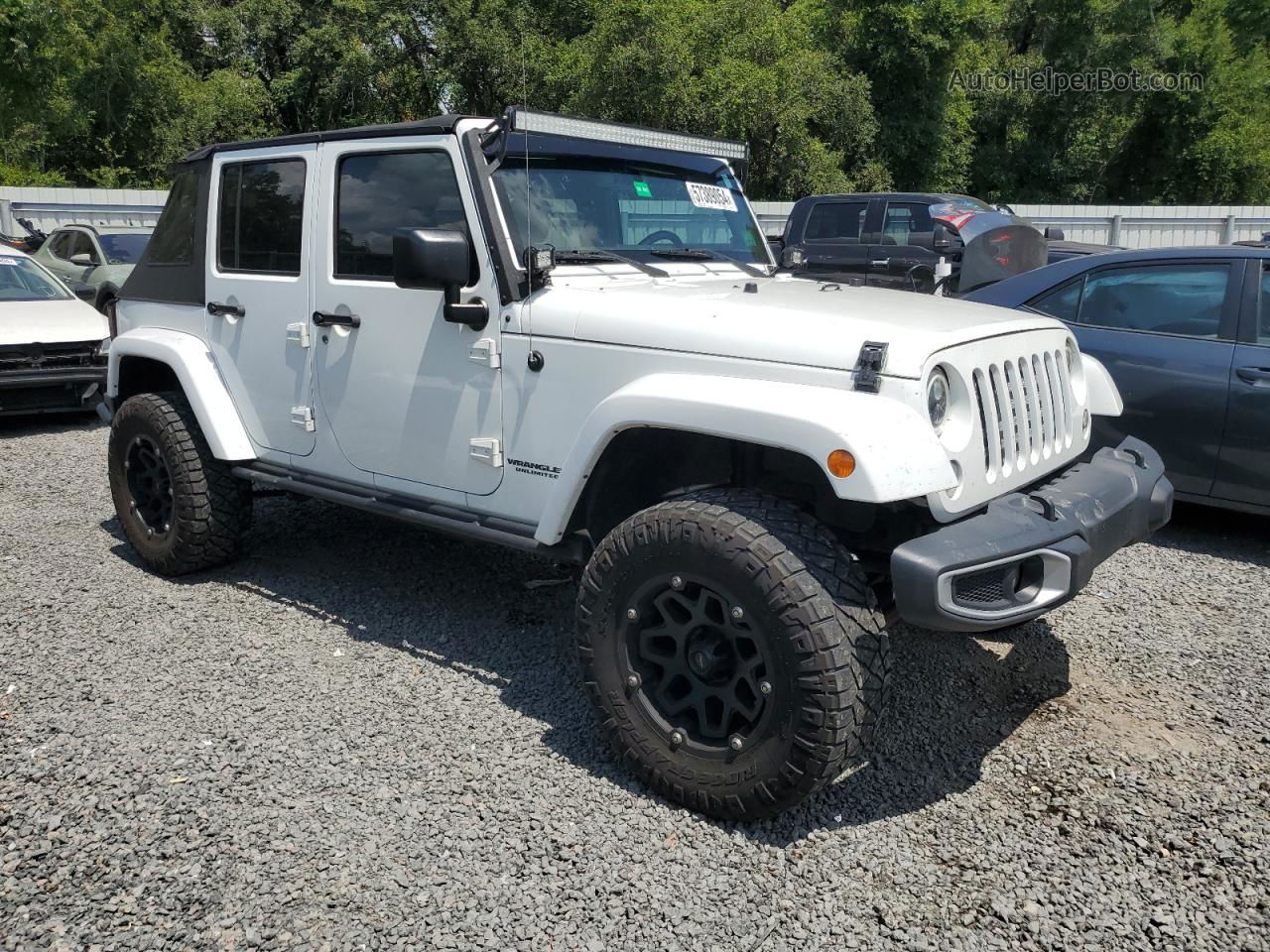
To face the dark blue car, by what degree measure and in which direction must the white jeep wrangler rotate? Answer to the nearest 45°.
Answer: approximately 90° to its left

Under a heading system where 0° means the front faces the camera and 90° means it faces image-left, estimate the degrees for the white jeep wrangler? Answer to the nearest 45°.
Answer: approximately 315°

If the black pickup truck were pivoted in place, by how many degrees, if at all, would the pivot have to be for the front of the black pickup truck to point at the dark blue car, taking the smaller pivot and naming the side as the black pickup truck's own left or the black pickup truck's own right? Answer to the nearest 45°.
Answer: approximately 45° to the black pickup truck's own right
